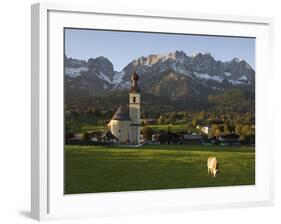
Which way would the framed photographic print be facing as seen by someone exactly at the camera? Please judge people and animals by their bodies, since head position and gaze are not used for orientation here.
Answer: facing the viewer and to the right of the viewer
